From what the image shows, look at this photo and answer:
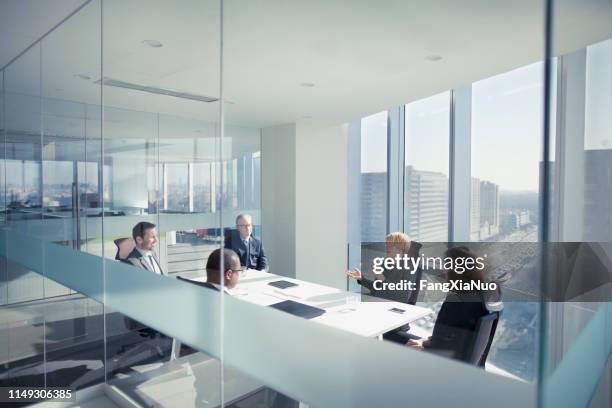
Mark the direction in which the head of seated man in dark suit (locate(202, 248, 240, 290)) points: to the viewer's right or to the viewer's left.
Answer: to the viewer's right

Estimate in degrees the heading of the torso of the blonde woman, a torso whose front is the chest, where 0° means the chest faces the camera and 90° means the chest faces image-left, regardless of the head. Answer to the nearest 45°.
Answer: approximately 90°

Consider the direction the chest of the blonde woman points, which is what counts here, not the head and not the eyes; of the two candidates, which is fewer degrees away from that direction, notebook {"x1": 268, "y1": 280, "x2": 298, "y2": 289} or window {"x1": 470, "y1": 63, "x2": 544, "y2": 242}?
the notebook

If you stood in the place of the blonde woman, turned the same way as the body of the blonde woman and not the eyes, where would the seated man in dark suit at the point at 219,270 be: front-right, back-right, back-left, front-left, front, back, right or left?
front-left

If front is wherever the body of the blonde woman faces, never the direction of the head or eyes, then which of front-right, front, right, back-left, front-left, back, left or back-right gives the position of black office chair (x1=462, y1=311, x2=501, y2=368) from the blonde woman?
left

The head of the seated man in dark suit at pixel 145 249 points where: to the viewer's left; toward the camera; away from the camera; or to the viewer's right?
to the viewer's right

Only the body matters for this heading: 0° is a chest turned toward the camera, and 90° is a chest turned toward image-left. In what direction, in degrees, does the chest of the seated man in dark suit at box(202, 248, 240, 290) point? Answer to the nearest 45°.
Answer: approximately 225°

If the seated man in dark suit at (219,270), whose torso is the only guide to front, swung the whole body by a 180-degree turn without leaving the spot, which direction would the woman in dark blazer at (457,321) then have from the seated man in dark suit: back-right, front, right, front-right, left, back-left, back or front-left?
left

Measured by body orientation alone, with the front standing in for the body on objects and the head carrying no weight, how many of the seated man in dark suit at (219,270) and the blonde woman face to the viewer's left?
1
